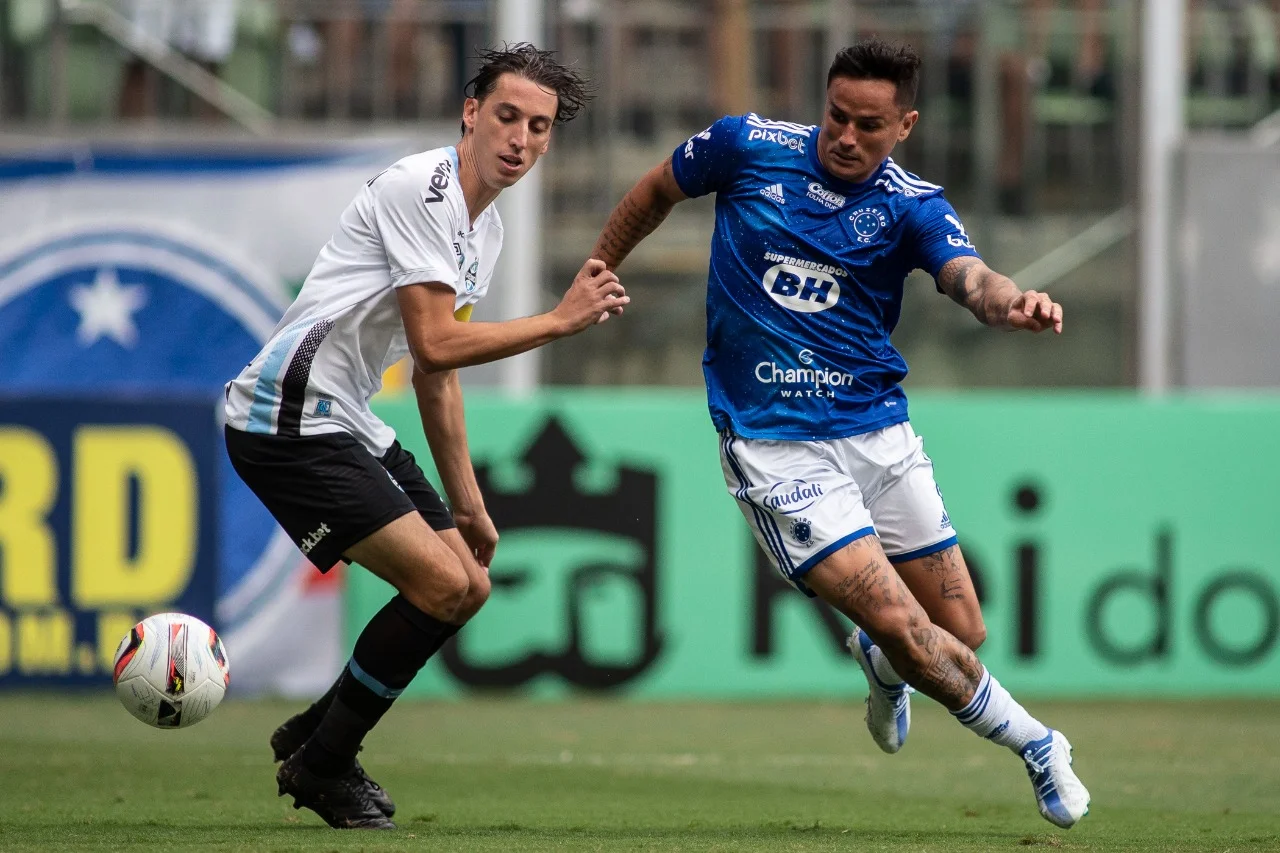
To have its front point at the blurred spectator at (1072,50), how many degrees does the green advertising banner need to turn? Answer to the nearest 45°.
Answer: approximately 135° to its left

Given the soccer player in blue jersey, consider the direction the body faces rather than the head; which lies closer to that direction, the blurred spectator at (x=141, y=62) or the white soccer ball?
the white soccer ball

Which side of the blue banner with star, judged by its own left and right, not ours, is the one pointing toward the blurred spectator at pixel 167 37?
back

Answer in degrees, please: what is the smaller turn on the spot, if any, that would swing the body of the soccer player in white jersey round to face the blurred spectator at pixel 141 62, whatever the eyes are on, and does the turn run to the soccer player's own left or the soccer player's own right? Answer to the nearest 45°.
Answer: approximately 135° to the soccer player's own left

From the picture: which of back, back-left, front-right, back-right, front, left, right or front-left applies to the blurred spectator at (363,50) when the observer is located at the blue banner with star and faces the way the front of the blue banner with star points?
back-left

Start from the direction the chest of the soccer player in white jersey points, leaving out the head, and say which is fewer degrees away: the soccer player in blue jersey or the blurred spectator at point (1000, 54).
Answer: the soccer player in blue jersey

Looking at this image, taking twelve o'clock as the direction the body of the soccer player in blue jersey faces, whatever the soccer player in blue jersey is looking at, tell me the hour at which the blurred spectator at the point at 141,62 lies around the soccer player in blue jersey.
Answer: The blurred spectator is roughly at 5 o'clock from the soccer player in blue jersey.

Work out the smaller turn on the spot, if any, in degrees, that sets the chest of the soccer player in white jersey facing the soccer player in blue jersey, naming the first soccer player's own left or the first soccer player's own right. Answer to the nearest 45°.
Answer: approximately 45° to the first soccer player's own left
